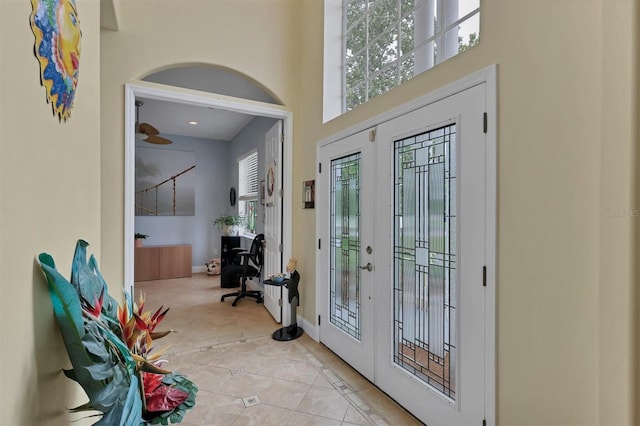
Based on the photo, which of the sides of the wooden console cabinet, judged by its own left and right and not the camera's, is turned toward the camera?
front

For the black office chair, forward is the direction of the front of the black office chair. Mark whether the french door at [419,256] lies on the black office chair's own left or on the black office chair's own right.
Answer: on the black office chair's own left

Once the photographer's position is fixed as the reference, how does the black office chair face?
facing to the left of the viewer

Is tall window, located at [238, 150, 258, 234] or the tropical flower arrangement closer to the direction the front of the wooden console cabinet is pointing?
the tropical flower arrangement

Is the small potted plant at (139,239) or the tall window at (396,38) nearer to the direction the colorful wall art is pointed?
the tall window

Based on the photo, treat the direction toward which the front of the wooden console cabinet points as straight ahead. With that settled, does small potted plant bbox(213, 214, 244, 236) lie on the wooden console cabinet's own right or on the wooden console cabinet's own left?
on the wooden console cabinet's own left

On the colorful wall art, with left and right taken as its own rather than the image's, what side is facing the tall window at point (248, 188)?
left

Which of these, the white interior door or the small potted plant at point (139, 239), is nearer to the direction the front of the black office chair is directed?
the small potted plant

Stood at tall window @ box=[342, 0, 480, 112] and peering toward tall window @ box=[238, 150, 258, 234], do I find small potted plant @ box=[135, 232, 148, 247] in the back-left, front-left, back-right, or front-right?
front-left

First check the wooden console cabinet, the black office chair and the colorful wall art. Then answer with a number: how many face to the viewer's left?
1

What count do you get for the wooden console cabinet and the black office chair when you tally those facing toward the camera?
1

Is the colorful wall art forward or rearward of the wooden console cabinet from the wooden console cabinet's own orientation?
forward

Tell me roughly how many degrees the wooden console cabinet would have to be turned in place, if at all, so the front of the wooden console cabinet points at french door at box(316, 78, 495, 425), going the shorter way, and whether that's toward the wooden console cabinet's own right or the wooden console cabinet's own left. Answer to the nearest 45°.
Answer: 0° — it already faces it

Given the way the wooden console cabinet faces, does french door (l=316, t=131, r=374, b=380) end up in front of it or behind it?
in front

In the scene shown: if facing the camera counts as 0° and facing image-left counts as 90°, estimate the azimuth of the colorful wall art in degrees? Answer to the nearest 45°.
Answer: approximately 315°

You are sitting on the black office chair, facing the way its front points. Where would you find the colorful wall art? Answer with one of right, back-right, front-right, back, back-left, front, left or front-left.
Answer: left

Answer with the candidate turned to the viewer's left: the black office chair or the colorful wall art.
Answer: the black office chair

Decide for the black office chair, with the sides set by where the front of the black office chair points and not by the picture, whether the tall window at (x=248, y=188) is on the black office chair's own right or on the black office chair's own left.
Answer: on the black office chair's own right

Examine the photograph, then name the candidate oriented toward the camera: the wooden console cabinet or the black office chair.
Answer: the wooden console cabinet
